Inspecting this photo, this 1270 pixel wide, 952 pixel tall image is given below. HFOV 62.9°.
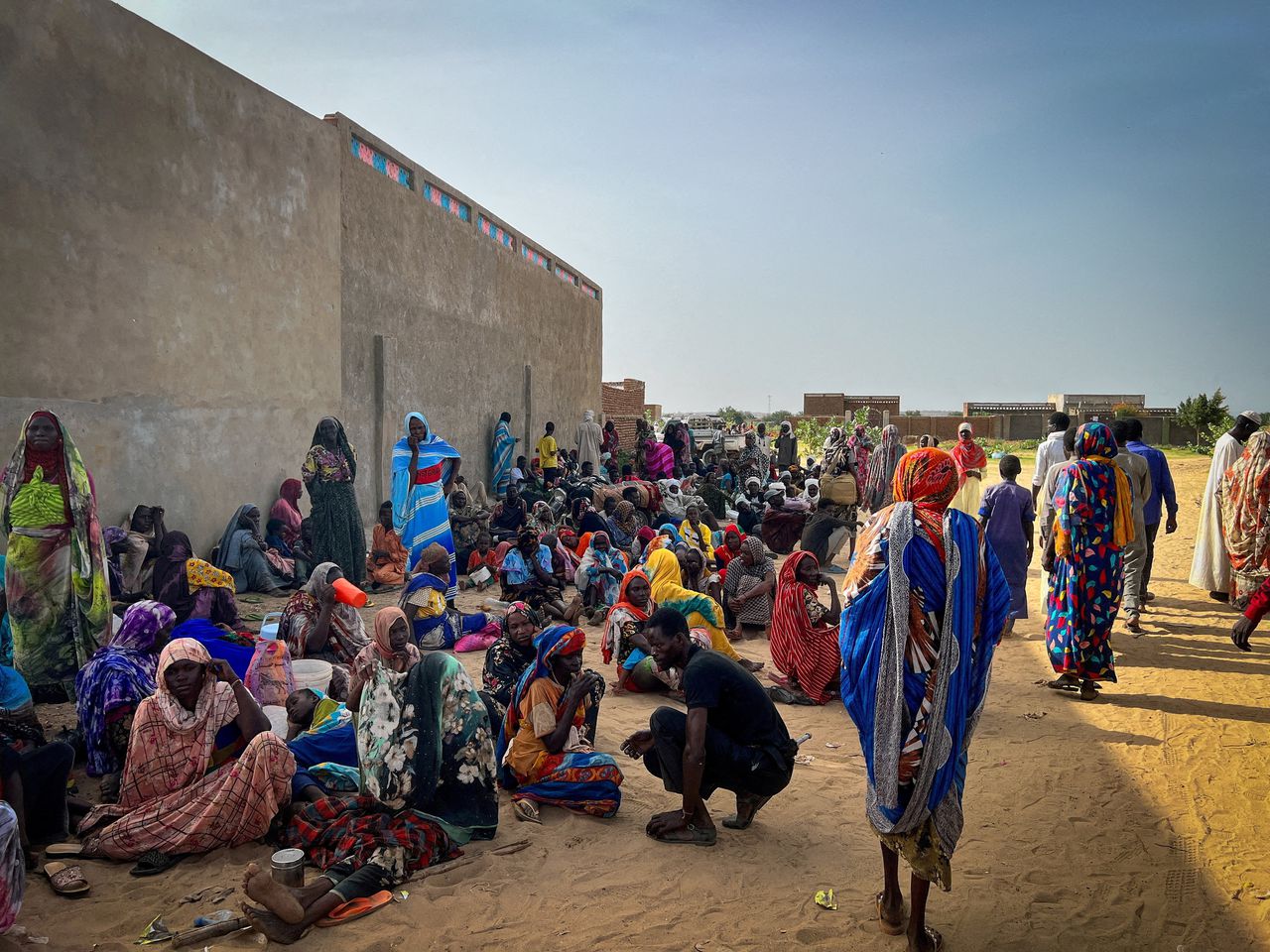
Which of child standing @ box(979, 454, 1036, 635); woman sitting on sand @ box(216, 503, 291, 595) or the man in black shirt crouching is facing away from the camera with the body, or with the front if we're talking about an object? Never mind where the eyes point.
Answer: the child standing

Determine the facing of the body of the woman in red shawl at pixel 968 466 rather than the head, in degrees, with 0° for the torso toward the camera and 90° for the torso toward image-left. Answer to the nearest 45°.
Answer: approximately 0°

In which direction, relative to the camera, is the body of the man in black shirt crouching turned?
to the viewer's left
